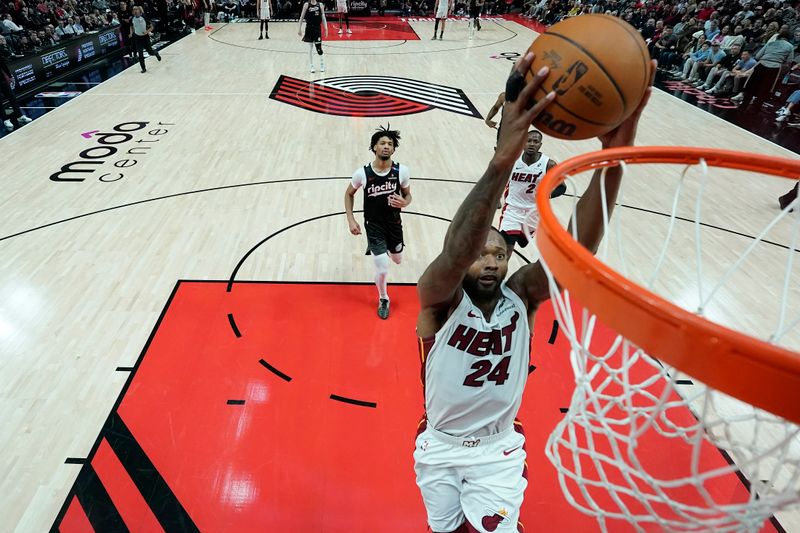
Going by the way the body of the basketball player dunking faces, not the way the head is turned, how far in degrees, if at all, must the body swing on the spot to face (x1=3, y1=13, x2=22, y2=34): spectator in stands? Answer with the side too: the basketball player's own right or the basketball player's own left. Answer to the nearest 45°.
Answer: approximately 135° to the basketball player's own right

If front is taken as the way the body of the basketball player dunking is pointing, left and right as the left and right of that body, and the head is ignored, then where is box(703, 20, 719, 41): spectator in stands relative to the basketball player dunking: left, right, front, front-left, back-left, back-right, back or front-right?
back

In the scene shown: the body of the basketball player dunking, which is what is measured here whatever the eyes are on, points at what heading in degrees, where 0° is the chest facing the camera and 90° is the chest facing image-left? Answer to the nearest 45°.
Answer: approximately 0°

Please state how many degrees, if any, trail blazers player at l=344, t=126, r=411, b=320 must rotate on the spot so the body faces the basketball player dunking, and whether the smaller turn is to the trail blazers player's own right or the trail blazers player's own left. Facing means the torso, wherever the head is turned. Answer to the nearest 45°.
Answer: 0° — they already face them

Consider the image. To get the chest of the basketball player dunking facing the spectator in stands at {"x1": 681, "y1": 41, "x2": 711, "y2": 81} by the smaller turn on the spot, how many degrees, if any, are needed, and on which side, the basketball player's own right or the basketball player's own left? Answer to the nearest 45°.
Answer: approximately 180°

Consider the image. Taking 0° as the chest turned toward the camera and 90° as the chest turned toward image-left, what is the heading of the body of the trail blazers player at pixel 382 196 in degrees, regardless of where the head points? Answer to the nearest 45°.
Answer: approximately 0°

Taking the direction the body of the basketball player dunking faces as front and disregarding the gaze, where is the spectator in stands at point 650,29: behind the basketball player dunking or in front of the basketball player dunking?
behind

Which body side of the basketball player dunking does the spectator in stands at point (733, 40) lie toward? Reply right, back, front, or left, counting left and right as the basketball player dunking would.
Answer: back

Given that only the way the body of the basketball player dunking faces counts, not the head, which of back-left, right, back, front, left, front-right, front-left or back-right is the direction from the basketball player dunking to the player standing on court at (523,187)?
back

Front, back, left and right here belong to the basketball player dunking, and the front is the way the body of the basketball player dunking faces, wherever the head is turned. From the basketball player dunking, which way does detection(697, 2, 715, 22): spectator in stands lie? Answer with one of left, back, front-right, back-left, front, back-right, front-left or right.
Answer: back

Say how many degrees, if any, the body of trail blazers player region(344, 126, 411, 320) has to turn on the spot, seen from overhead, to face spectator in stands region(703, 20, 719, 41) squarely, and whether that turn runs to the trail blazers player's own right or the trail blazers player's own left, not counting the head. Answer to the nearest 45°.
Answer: approximately 135° to the trail blazers player's own left

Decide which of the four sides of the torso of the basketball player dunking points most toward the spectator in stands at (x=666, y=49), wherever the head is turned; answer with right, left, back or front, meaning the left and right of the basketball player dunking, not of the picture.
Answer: back

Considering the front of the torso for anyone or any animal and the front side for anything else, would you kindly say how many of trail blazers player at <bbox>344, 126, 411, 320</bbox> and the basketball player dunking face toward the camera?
2

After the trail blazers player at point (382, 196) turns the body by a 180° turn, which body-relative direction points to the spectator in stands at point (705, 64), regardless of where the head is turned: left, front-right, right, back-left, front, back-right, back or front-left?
front-right

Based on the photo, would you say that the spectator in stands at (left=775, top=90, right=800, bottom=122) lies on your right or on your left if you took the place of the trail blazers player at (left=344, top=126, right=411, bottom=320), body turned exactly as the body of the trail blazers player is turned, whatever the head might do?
on your left
